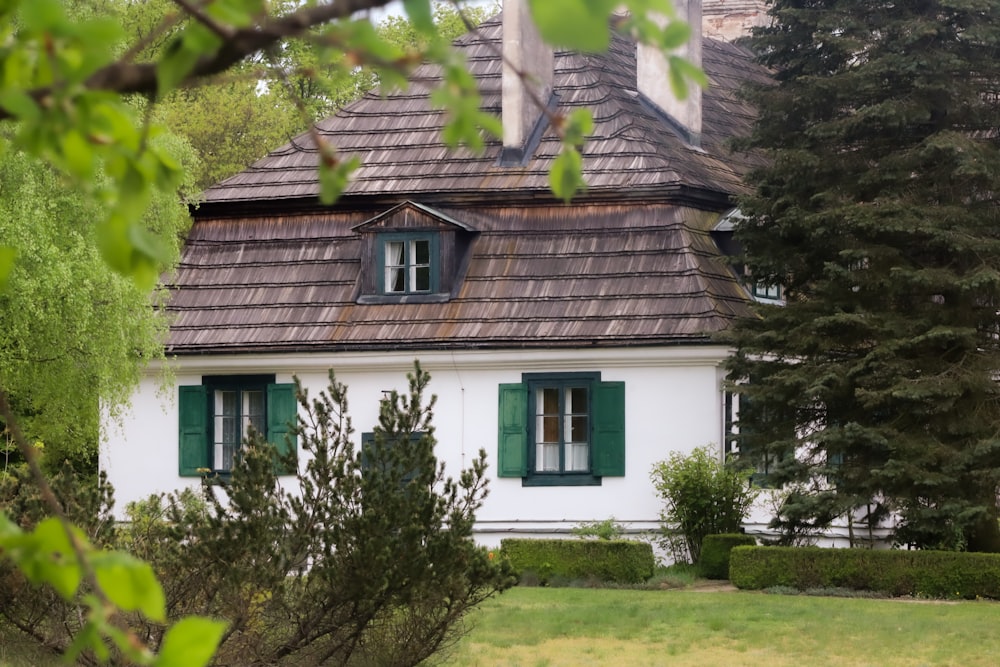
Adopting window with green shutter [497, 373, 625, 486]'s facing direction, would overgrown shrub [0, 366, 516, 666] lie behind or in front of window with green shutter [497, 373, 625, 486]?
in front

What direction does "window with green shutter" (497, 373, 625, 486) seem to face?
toward the camera

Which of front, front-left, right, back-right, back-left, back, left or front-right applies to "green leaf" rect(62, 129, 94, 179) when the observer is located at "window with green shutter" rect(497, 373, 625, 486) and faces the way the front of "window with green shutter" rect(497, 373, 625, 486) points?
front

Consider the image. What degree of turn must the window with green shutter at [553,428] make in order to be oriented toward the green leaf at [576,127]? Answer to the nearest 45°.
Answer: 0° — it already faces it

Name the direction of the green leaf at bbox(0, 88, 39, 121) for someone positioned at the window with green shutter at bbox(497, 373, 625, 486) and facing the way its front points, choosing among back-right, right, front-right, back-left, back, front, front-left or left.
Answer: front

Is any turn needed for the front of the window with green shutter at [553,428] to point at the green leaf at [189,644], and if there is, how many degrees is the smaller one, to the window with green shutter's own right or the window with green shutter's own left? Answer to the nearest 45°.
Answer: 0° — it already faces it

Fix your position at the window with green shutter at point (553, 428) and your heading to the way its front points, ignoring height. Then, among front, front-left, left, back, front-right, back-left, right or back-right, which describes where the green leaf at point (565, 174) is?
front

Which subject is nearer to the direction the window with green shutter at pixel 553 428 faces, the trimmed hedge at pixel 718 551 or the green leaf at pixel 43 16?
the green leaf

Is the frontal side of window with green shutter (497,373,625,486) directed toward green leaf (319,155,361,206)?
yes

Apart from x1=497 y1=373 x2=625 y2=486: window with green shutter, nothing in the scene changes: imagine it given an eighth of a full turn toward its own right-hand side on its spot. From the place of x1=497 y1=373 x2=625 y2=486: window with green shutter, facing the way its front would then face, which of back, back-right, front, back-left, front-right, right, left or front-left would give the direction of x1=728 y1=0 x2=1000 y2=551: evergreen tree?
left

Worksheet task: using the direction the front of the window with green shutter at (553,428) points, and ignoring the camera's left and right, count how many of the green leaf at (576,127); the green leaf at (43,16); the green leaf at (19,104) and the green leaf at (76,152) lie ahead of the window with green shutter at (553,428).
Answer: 4

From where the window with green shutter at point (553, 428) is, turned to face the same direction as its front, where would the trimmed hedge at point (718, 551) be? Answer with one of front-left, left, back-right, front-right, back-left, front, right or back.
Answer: front-left

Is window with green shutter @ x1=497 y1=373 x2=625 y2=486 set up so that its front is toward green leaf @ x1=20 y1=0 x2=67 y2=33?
yes
